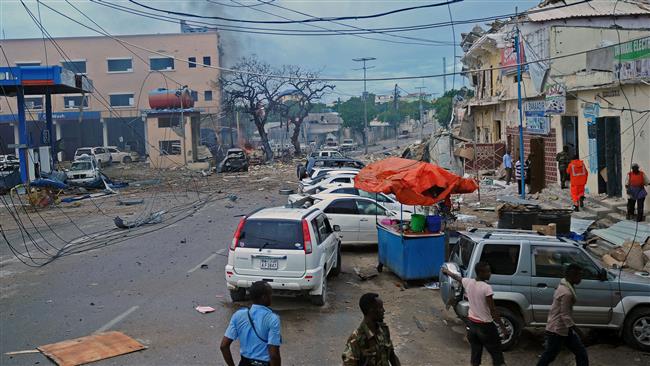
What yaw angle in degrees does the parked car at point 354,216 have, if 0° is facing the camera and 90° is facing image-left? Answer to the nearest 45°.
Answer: approximately 270°

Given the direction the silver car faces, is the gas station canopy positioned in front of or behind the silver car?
behind

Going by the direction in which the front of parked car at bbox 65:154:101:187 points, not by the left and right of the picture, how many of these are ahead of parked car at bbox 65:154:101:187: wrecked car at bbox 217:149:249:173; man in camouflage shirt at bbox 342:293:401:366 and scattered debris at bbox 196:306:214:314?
2

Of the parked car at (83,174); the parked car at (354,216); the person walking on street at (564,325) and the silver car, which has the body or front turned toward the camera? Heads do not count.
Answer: the parked car at (83,174)

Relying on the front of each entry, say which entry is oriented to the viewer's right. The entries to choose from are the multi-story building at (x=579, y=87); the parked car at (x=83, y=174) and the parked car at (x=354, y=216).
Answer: the parked car at (x=354, y=216)

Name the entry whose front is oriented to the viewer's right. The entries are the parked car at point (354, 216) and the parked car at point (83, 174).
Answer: the parked car at point (354, 216)
